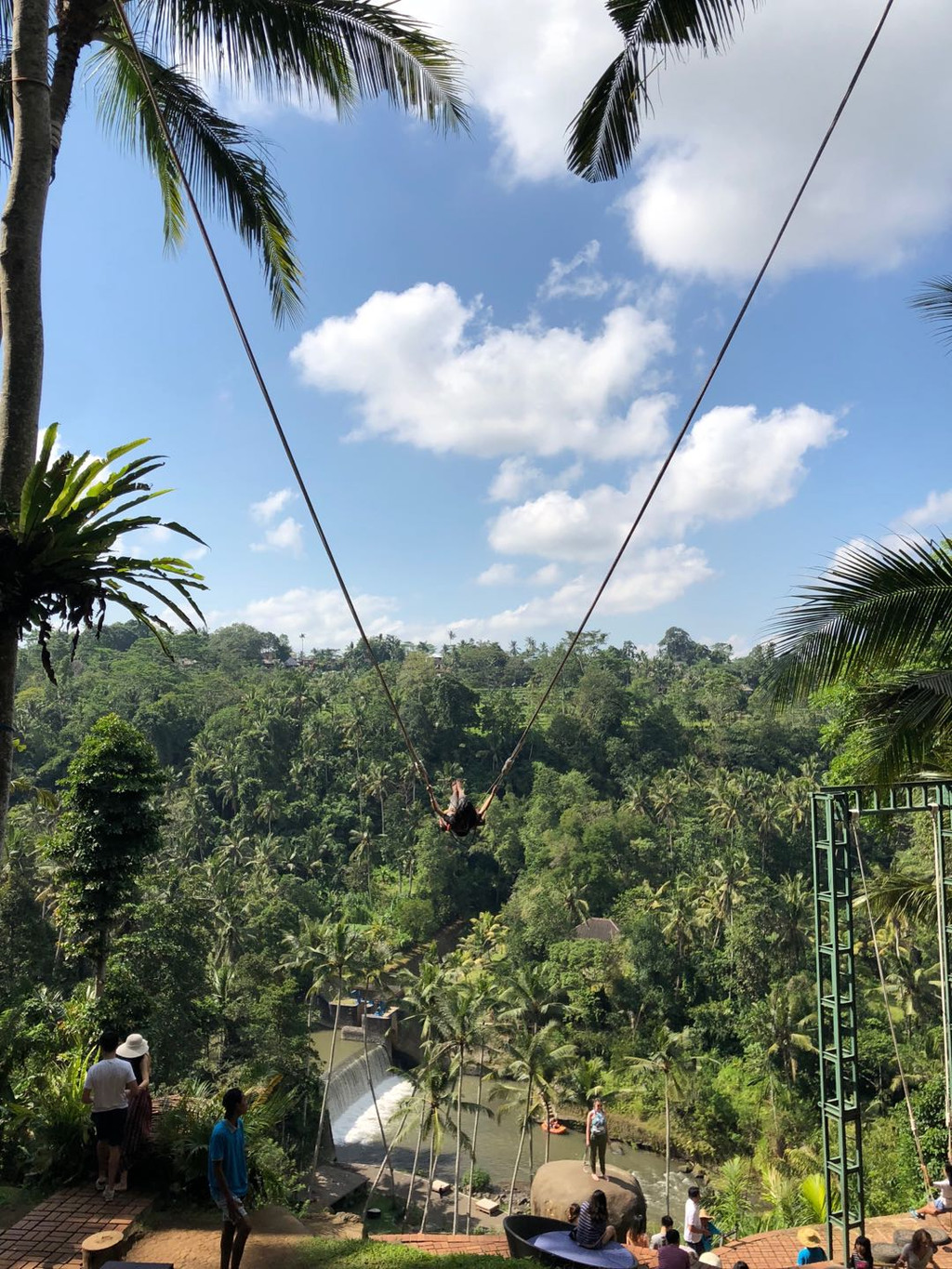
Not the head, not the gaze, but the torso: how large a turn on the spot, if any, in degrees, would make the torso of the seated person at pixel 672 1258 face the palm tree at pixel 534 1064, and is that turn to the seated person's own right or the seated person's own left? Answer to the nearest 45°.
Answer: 0° — they already face it

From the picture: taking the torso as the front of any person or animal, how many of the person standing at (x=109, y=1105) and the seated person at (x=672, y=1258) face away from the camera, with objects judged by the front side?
2

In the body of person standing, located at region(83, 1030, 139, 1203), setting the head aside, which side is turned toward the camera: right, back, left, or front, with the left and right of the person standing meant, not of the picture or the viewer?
back

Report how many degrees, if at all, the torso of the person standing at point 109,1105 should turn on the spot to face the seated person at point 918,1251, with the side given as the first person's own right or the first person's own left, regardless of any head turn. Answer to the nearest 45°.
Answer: approximately 90° to the first person's own right

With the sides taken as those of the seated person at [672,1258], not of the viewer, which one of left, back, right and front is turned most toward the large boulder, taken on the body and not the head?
front

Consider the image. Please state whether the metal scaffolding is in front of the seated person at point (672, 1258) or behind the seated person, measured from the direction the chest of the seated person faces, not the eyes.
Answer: in front

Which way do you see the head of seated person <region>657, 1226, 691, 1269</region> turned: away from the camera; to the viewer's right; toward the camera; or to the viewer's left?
away from the camera

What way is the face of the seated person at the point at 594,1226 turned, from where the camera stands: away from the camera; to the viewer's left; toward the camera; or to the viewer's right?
away from the camera

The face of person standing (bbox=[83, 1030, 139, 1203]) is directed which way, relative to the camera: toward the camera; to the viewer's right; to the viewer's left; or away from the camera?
away from the camera

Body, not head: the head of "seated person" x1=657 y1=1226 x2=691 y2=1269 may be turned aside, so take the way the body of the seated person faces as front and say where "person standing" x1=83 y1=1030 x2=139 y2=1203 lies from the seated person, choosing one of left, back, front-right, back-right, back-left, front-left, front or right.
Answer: back-left

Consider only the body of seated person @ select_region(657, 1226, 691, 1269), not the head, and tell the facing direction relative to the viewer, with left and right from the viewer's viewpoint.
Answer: facing away from the viewer
